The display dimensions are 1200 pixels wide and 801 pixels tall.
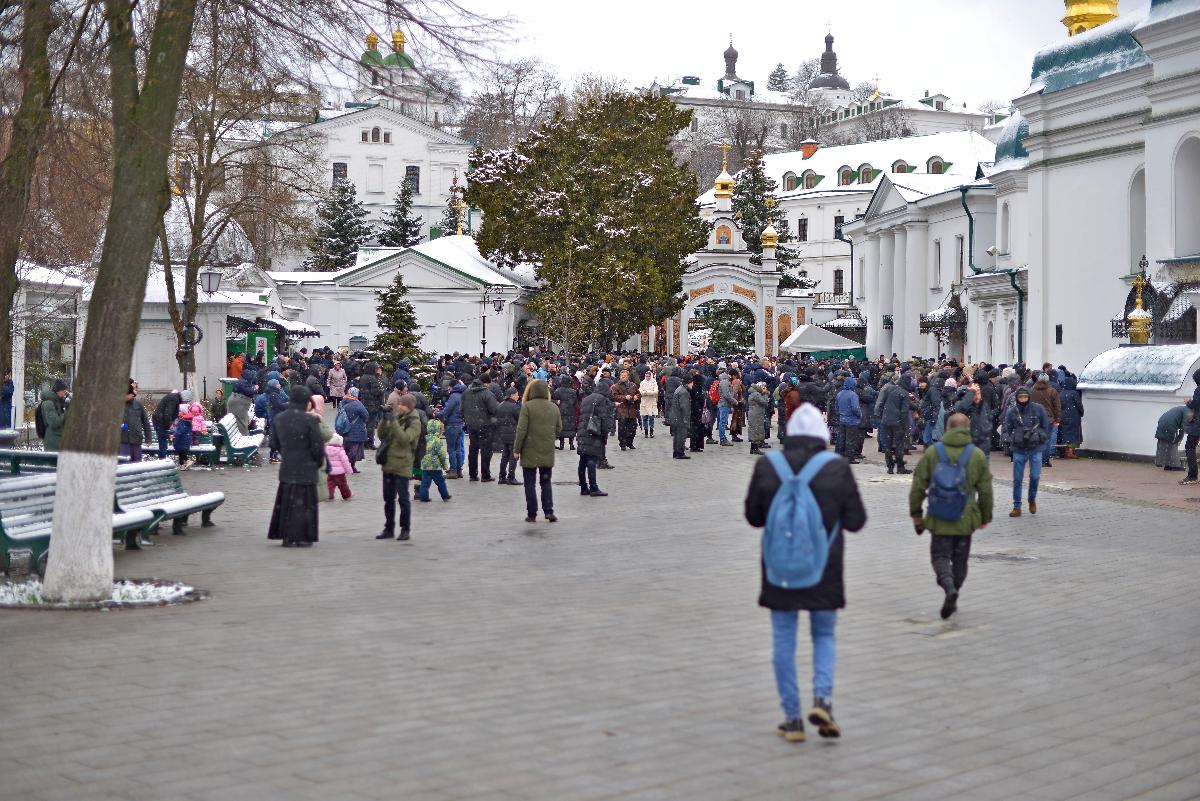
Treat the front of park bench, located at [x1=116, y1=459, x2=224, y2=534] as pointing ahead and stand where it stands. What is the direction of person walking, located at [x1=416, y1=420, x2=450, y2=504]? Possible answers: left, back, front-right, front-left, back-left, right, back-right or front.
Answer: left

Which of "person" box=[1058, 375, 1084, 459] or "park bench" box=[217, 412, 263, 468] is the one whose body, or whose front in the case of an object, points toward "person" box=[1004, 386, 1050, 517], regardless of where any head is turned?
the park bench

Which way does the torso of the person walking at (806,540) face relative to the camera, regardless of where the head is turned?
away from the camera

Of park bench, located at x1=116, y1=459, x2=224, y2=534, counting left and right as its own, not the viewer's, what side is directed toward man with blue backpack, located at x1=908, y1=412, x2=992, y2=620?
front

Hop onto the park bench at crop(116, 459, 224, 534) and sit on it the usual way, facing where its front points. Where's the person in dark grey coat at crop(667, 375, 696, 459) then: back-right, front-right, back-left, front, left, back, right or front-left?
left

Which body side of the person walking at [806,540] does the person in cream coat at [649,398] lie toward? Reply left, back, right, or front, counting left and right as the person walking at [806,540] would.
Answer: front

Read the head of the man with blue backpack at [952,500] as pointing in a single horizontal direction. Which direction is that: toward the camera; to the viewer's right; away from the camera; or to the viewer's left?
away from the camera

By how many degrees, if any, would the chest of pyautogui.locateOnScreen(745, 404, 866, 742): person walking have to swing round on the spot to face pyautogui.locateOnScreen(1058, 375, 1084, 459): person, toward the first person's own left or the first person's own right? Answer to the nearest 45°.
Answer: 0° — they already face them

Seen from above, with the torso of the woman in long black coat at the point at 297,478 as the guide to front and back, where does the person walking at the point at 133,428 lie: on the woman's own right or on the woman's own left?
on the woman's own left

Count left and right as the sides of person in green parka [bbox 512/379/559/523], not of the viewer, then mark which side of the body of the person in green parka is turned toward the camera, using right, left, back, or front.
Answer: back

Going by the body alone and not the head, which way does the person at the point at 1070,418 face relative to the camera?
away from the camera

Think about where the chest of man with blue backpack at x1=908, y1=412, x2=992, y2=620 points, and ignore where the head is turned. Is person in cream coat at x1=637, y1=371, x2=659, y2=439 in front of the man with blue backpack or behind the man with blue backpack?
in front

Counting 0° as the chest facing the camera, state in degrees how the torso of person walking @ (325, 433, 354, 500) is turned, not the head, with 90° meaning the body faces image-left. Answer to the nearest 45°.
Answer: approximately 180°

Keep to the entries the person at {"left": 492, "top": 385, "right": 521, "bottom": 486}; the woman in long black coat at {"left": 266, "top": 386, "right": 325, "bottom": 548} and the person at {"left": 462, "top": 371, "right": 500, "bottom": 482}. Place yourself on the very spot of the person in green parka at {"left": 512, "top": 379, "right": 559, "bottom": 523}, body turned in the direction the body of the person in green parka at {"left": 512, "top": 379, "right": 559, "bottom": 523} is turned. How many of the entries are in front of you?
2

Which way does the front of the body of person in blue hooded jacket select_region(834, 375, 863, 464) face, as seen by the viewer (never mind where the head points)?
away from the camera
